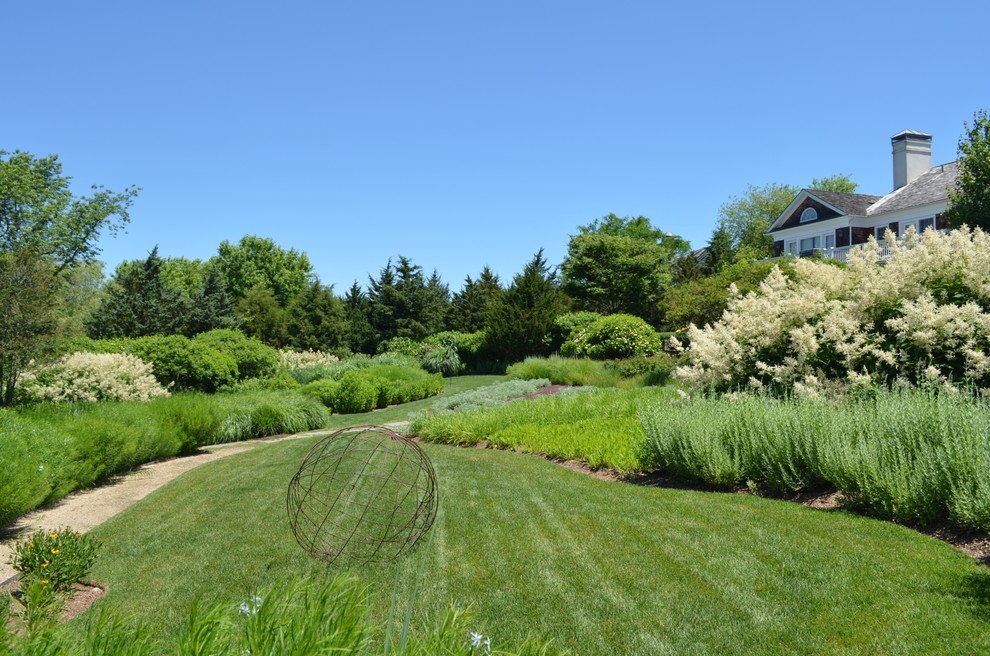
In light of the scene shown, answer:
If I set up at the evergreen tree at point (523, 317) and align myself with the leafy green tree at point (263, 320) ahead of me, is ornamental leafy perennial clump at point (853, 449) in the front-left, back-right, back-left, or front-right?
back-left

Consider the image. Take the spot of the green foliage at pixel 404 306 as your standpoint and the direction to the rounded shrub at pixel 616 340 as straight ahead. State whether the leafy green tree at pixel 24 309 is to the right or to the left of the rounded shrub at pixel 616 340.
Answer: right
